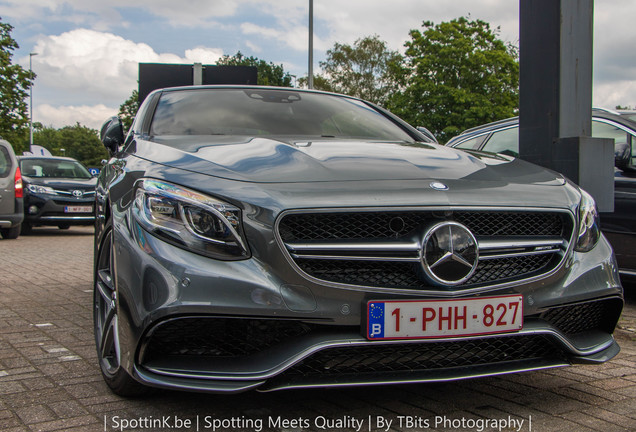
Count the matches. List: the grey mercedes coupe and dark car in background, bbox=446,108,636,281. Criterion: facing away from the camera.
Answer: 0

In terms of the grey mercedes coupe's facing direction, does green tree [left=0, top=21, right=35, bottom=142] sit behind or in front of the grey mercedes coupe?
behind

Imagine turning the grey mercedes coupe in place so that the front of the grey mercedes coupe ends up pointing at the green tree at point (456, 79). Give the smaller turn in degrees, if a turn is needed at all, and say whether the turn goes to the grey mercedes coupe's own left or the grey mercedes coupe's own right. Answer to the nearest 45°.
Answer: approximately 135° to the grey mercedes coupe's own left

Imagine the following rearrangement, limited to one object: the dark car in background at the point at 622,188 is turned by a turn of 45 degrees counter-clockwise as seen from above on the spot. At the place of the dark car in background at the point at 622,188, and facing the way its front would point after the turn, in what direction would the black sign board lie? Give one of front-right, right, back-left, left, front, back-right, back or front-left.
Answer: back-left

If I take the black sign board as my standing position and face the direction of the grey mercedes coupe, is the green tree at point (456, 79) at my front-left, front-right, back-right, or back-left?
back-left

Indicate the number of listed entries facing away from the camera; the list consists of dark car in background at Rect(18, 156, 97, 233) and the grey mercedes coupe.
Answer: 0

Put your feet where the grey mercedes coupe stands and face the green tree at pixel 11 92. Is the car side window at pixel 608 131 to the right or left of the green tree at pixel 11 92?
right

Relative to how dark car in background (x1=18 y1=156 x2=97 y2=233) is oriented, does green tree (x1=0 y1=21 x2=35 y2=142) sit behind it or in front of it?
behind

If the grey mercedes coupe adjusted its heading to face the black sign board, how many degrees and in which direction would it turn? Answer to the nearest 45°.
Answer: approximately 135° to its left

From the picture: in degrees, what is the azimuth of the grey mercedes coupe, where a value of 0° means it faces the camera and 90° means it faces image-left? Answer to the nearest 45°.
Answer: approximately 315°

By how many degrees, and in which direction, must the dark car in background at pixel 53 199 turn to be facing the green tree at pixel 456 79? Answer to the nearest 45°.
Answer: approximately 90° to its left
